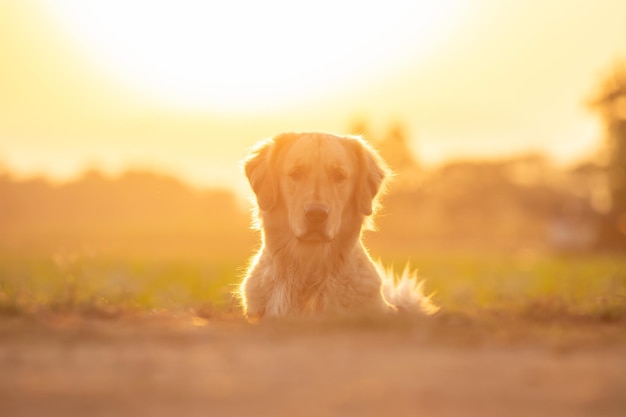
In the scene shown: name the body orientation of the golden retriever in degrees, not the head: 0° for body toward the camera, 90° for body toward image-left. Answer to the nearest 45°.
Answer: approximately 0°

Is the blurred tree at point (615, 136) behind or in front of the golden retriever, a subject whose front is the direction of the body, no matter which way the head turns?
behind
